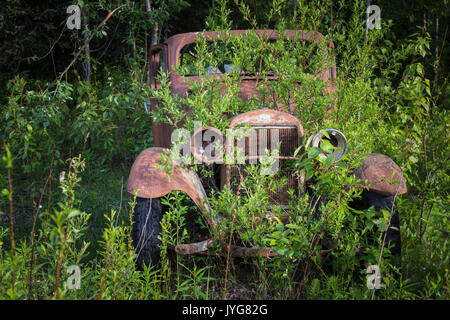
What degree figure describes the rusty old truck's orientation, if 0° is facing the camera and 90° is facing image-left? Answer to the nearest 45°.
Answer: approximately 0°
